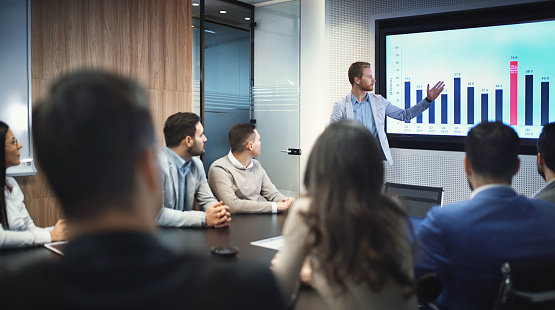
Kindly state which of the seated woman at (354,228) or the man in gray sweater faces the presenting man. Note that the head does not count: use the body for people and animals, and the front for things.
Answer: the seated woman

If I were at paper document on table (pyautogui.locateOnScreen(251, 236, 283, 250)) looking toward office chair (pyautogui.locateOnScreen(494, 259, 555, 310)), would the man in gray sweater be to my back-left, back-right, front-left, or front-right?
back-left

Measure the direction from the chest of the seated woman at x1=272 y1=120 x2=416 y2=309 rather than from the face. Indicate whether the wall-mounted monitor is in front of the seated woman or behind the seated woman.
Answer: in front

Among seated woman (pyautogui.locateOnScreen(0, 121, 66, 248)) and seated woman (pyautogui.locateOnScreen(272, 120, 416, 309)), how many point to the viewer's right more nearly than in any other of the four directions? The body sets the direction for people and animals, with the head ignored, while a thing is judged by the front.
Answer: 1

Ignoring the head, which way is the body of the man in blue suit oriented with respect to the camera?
away from the camera

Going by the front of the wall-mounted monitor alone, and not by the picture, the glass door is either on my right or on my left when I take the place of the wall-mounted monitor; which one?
on my right

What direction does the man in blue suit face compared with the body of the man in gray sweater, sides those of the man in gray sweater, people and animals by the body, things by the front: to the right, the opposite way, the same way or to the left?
to the left

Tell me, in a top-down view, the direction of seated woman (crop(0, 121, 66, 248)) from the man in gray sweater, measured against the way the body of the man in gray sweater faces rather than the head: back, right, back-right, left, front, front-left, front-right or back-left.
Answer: right

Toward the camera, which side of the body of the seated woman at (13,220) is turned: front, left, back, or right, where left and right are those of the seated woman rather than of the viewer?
right

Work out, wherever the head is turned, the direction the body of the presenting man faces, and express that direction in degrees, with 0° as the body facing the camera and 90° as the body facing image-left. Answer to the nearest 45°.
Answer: approximately 315°

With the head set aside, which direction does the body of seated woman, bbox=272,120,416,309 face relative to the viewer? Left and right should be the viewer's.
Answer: facing away from the viewer

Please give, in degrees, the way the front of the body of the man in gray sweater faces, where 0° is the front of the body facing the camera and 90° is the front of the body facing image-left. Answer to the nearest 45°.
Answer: approximately 315°

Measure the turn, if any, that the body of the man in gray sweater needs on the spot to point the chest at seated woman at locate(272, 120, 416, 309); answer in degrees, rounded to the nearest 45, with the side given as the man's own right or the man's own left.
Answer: approximately 45° to the man's own right
